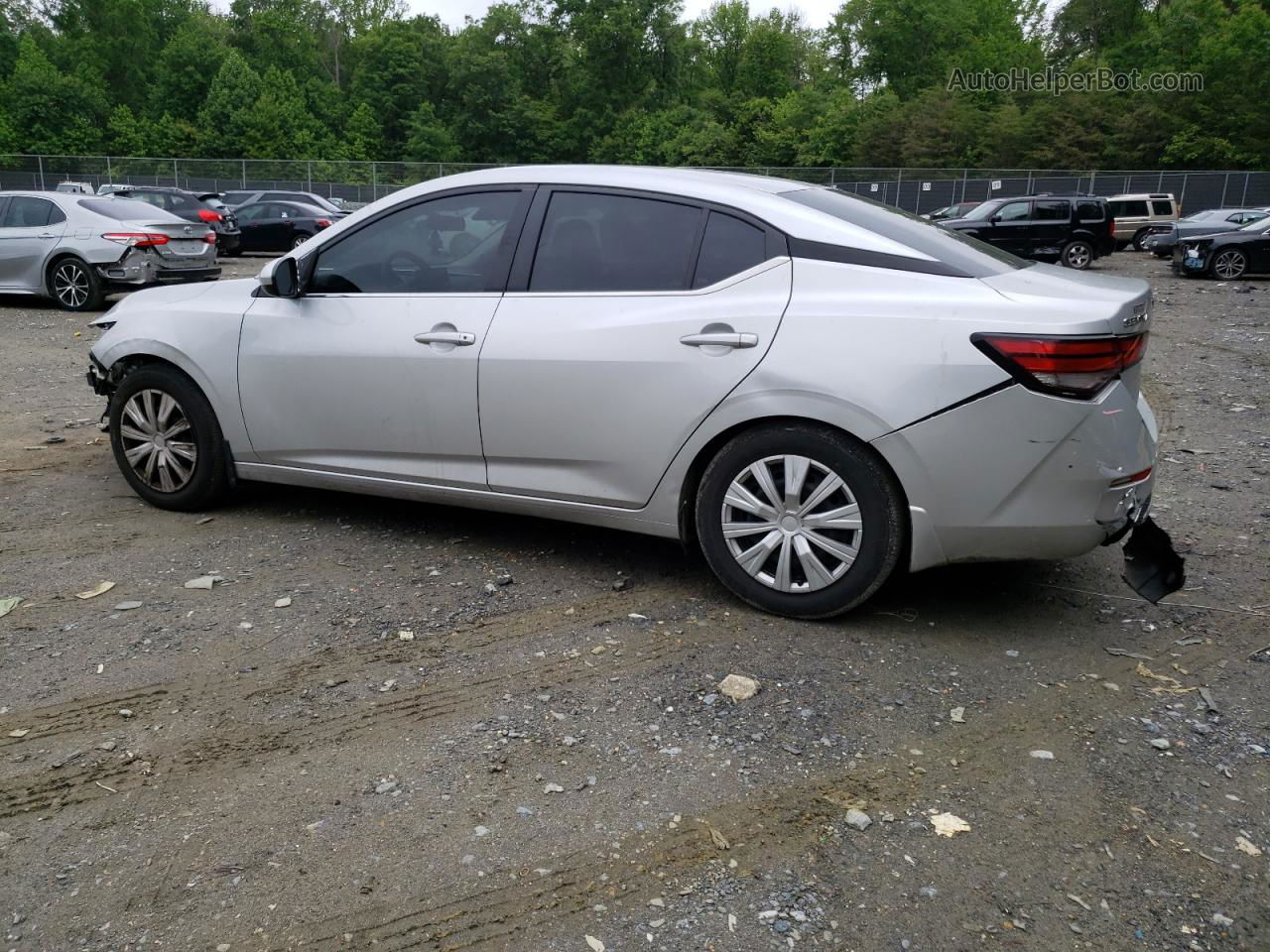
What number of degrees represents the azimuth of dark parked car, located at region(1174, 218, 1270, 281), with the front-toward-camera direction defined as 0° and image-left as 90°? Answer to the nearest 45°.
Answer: approximately 90°

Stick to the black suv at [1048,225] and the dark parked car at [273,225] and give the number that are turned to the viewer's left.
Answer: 2

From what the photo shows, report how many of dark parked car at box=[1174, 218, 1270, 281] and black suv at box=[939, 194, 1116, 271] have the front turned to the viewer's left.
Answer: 2

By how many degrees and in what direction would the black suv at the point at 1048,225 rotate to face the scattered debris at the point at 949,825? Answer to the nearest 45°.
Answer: approximately 90° to its left

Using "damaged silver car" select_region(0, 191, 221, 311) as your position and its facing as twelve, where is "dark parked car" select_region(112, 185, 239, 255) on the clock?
The dark parked car is roughly at 2 o'clock from the damaged silver car.

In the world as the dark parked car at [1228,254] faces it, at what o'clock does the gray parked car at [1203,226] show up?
the gray parked car at [1203,226] is roughly at 3 o'clock from the dark parked car at [1228,254].

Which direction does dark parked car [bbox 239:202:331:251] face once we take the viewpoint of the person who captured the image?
facing to the left of the viewer

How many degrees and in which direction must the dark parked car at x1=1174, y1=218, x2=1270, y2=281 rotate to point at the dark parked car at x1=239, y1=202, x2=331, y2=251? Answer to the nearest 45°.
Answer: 0° — it already faces it

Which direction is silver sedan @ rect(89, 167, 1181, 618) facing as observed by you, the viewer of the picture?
facing away from the viewer and to the left of the viewer

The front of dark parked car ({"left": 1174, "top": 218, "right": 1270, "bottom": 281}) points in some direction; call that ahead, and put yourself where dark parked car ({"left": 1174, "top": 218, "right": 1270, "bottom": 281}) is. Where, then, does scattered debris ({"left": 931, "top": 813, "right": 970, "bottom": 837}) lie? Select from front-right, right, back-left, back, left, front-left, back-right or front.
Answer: left

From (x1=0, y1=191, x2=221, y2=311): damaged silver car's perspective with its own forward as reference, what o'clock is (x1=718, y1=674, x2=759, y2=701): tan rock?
The tan rock is roughly at 7 o'clock from the damaged silver car.

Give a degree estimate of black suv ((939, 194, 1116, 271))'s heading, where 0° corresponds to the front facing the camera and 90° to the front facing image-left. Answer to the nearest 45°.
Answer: approximately 90°
